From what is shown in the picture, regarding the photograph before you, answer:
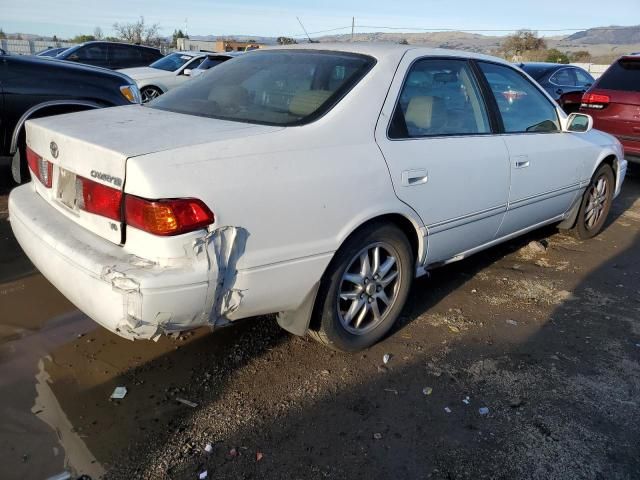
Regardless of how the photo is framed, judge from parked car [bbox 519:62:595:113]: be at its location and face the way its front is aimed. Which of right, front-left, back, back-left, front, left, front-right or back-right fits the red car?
back-right

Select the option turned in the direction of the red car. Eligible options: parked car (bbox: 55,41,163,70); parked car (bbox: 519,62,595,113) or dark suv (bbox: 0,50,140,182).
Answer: the dark suv

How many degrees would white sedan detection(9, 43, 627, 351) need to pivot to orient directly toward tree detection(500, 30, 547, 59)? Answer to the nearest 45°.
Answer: approximately 45° to its left

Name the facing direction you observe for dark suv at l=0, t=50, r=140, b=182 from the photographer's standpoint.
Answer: facing to the right of the viewer

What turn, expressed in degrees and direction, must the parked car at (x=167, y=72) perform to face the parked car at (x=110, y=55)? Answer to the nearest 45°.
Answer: approximately 90° to its right

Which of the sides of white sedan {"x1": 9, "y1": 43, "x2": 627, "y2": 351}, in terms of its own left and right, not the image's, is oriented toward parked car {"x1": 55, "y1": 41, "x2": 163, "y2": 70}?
left
